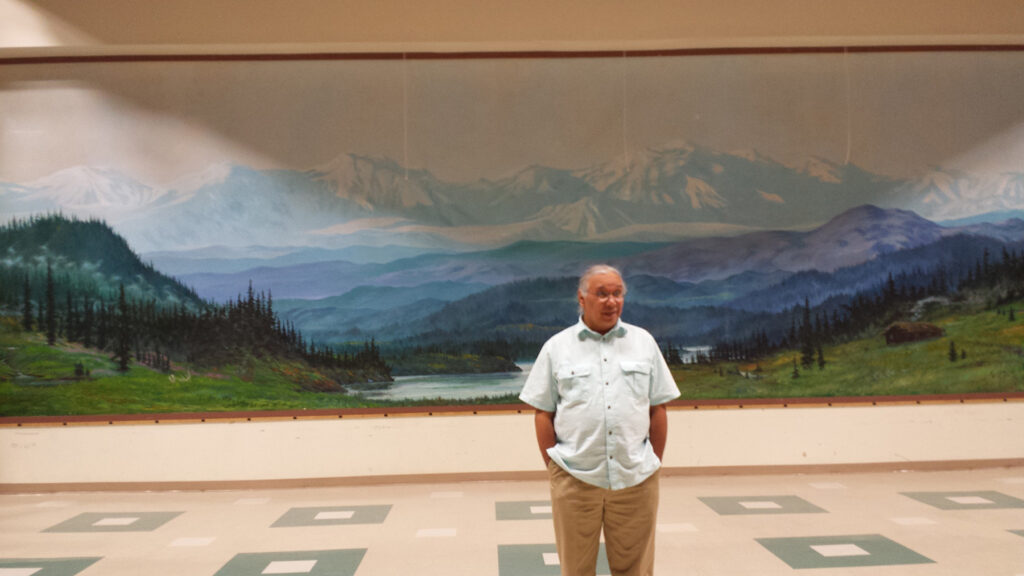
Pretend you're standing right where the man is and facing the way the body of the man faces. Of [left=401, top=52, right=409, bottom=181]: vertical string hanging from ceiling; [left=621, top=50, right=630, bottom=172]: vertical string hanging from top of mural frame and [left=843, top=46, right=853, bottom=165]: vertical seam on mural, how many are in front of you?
0

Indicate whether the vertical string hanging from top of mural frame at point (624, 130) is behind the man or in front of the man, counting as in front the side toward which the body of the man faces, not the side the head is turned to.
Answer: behind

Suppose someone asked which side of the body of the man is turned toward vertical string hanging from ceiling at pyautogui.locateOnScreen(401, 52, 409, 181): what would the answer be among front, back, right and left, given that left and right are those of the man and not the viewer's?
back

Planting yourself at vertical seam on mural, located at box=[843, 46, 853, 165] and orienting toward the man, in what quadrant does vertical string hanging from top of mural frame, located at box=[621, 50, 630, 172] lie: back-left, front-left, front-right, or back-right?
front-right

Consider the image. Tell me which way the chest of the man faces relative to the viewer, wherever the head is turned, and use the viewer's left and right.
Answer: facing the viewer

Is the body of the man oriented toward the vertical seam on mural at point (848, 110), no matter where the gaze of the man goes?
no
